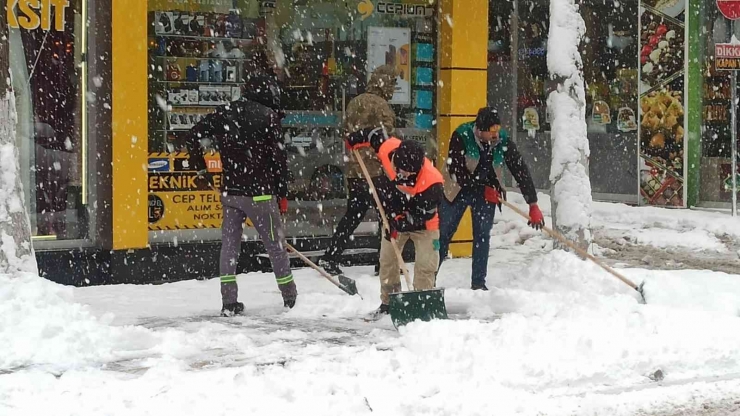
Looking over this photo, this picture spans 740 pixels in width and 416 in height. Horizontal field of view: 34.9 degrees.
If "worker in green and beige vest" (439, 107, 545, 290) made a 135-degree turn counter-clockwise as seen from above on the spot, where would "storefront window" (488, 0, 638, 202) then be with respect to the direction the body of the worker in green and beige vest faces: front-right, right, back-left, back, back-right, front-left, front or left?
front

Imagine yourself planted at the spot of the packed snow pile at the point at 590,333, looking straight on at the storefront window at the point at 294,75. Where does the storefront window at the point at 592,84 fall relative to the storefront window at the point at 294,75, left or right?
right

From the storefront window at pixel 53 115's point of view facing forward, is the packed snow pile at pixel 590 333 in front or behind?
in front

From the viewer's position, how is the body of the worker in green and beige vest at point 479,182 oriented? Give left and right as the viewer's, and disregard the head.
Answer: facing the viewer and to the right of the viewer

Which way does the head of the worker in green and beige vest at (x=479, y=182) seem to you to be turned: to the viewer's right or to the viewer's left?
to the viewer's right

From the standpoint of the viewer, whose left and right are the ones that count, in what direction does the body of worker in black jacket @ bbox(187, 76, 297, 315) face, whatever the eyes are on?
facing away from the viewer and to the right of the viewer

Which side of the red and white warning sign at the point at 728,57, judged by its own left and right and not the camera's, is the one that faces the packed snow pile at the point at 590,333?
front

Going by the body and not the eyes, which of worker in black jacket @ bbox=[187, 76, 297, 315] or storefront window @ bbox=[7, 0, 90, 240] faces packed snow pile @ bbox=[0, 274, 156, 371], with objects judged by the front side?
the storefront window

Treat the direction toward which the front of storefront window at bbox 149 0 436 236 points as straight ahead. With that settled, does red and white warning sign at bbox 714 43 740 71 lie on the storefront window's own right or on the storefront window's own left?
on the storefront window's own left
